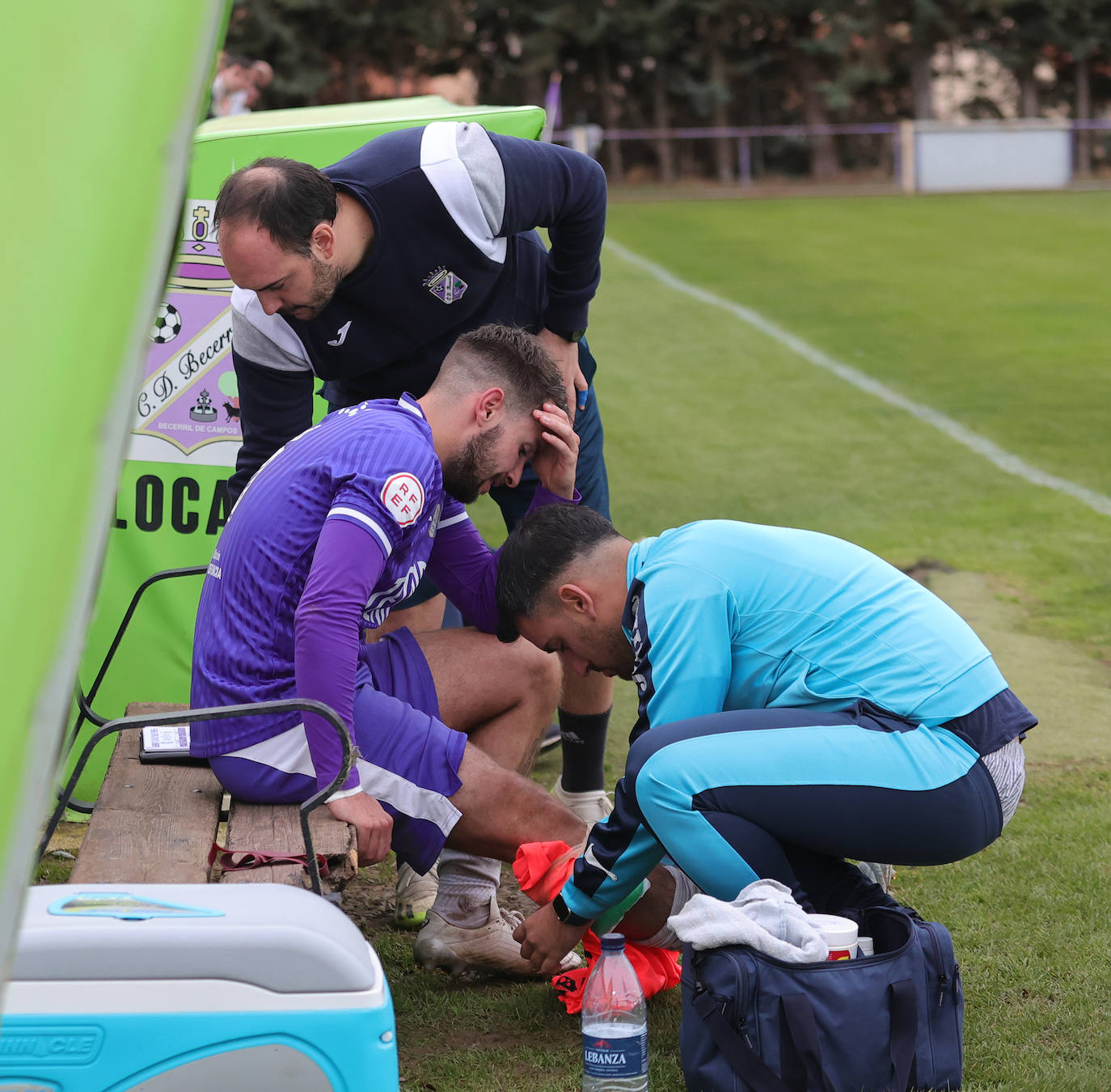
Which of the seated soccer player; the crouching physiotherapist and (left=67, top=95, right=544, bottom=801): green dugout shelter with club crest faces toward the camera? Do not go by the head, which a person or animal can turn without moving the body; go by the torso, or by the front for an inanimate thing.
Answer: the green dugout shelter with club crest

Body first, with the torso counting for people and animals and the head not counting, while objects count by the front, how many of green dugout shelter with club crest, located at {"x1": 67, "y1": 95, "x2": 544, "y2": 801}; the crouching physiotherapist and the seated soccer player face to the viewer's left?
1

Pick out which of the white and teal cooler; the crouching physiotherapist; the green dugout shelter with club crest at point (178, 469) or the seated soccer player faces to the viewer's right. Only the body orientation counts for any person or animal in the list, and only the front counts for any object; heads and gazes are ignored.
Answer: the seated soccer player

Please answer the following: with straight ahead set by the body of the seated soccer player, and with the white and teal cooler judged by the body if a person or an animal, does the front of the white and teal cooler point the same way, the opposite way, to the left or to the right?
to the right

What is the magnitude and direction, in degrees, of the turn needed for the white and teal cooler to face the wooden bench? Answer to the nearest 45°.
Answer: approximately 180°

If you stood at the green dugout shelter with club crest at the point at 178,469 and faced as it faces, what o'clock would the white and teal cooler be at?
The white and teal cooler is roughly at 12 o'clock from the green dugout shelter with club crest.

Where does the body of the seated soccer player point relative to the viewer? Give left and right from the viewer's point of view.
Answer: facing to the right of the viewer

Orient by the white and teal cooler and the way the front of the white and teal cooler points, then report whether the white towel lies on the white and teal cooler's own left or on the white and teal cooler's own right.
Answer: on the white and teal cooler's own left

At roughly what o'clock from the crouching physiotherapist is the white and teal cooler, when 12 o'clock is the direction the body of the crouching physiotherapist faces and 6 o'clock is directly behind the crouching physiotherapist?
The white and teal cooler is roughly at 10 o'clock from the crouching physiotherapist.

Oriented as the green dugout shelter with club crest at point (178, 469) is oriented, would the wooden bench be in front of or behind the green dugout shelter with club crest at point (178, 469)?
in front

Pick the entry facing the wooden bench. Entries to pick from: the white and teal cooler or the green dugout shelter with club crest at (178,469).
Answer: the green dugout shelter with club crest

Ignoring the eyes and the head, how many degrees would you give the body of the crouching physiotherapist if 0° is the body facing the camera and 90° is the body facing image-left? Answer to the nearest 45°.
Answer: approximately 90°

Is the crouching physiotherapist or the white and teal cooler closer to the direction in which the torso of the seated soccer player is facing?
the crouching physiotherapist
